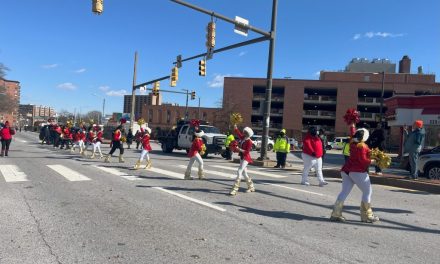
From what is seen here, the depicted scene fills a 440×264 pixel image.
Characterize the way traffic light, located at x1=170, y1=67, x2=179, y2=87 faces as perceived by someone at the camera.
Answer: facing the viewer and to the left of the viewer

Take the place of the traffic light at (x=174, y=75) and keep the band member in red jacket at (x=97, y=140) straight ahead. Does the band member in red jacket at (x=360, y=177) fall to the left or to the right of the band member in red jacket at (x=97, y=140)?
left

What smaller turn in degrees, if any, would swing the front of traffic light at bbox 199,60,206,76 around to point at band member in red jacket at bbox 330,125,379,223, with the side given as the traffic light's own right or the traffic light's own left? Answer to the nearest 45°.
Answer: approximately 90° to the traffic light's own left

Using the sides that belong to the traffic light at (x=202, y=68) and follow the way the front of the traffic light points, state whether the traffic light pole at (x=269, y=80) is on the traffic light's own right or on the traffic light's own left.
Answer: on the traffic light's own left

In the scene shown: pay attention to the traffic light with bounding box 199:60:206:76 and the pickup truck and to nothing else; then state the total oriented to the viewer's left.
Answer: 1
